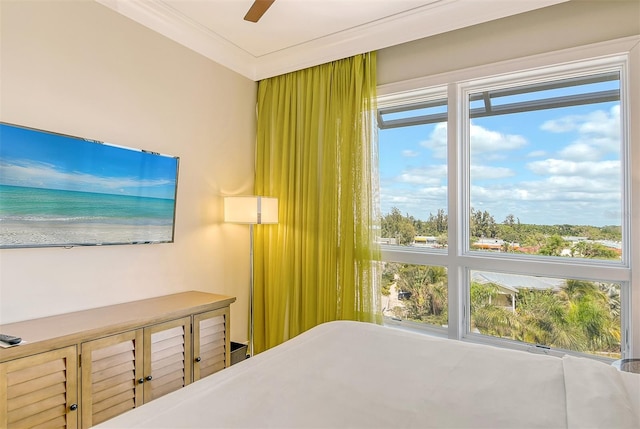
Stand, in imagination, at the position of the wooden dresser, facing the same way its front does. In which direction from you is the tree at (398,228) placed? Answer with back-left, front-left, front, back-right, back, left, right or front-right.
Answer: front-left

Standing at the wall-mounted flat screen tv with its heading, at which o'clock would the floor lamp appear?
The floor lamp is roughly at 10 o'clock from the wall-mounted flat screen tv.

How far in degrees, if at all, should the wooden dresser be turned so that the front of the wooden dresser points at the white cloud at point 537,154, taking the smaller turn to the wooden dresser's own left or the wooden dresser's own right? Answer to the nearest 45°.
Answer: approximately 45° to the wooden dresser's own left

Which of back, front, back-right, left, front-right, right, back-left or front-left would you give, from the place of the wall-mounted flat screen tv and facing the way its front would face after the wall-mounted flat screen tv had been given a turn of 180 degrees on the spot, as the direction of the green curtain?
back-right

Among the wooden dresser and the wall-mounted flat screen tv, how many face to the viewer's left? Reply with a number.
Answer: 0

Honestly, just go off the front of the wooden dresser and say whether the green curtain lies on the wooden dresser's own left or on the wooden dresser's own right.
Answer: on the wooden dresser's own left

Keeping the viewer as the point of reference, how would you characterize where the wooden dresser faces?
facing the viewer and to the right of the viewer
